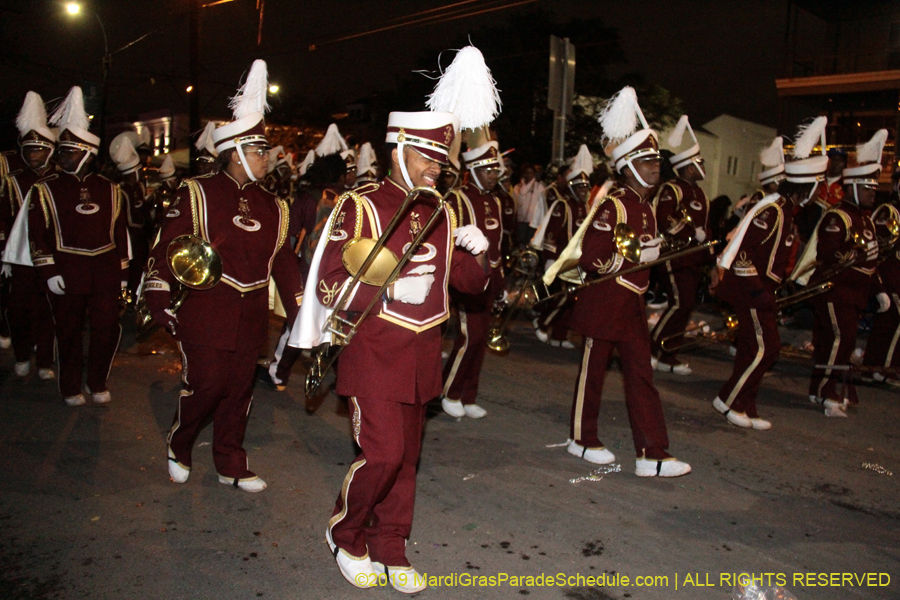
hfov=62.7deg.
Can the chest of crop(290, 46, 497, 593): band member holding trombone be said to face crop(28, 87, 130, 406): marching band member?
no

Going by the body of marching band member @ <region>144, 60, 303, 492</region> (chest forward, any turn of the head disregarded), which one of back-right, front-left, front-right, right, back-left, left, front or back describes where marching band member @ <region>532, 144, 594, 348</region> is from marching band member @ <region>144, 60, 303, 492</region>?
left

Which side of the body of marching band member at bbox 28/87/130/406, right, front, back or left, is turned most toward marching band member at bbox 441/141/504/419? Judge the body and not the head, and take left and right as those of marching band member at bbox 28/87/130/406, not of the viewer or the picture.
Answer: left

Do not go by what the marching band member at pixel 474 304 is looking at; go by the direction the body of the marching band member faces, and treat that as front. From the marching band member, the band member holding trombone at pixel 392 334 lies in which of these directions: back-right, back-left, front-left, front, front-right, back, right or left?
front-right

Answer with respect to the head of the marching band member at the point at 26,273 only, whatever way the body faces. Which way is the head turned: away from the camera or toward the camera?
toward the camera

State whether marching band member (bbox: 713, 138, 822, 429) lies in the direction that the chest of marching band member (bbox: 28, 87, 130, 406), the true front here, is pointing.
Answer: no

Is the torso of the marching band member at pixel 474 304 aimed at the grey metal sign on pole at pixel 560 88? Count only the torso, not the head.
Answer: no

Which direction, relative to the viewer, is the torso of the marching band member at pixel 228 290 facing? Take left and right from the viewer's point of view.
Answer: facing the viewer and to the right of the viewer

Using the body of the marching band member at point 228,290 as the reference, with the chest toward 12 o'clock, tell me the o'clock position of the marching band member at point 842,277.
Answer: the marching band member at point 842,277 is roughly at 10 o'clock from the marching band member at point 228,290.

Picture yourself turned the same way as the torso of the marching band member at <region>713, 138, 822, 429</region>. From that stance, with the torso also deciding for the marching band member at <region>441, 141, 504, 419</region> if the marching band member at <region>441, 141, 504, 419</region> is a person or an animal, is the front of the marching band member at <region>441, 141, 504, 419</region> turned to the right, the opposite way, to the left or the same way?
the same way

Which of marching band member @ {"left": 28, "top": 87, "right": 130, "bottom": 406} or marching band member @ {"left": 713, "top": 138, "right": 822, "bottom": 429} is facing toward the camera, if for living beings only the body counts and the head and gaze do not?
marching band member @ {"left": 28, "top": 87, "right": 130, "bottom": 406}

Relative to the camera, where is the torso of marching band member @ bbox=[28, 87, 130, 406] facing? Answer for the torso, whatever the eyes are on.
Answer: toward the camera
